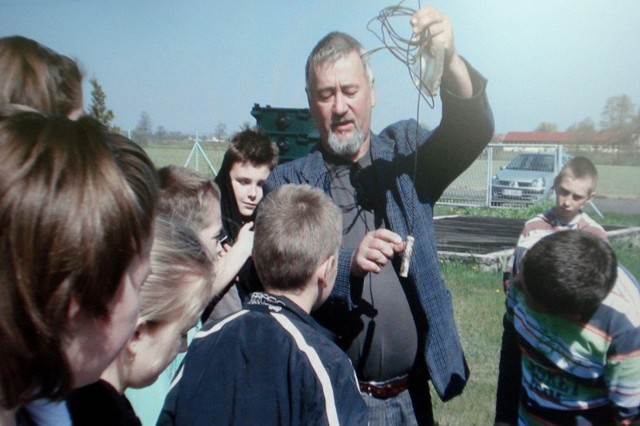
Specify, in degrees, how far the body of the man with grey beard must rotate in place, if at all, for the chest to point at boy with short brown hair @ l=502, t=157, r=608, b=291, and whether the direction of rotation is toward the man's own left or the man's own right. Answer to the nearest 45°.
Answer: approximately 135° to the man's own left

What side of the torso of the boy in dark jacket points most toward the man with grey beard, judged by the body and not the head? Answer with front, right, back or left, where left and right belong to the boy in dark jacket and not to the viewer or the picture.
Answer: front

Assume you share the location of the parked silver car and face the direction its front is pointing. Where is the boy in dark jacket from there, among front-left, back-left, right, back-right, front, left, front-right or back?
front-left

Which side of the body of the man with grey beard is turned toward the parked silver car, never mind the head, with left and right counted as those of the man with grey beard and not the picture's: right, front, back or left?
back

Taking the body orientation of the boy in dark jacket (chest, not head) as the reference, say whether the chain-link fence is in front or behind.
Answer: in front

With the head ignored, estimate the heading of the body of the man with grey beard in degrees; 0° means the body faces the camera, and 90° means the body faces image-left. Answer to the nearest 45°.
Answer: approximately 0°

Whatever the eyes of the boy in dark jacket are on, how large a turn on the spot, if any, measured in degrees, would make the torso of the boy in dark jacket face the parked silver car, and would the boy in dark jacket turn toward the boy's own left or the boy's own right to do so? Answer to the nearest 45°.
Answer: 0° — they already face it

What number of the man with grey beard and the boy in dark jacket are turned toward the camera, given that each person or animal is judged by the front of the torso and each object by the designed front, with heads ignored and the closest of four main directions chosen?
1

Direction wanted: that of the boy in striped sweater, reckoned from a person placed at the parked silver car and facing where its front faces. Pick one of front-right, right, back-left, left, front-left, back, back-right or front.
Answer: front-left

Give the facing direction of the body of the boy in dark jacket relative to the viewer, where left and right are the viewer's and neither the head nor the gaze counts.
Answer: facing away from the viewer and to the right of the viewer
